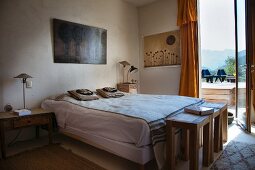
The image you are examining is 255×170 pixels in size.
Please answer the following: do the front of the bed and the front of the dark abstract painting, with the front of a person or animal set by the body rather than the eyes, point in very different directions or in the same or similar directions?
same or similar directions

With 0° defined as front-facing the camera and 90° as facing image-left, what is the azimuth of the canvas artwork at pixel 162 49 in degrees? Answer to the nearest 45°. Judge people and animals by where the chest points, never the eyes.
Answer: approximately 45°

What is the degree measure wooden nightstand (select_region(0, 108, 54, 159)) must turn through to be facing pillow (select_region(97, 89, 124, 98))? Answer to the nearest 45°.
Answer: approximately 45° to its left

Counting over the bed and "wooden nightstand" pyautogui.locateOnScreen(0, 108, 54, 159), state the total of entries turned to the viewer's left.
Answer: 0

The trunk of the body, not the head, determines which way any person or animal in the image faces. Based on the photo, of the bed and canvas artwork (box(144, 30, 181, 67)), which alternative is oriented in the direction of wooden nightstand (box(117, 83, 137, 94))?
the canvas artwork

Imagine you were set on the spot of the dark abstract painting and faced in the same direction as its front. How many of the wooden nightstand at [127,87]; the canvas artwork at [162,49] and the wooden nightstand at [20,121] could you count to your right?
1

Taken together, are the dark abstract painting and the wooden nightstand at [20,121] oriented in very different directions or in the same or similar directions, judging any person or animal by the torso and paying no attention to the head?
same or similar directions

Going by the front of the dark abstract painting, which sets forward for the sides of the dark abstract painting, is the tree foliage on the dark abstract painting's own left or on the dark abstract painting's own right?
on the dark abstract painting's own left

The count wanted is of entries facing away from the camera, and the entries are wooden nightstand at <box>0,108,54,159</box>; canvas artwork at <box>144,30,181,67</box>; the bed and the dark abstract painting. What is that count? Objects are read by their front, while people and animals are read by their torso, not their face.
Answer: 0

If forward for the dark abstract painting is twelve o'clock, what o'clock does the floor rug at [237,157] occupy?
The floor rug is roughly at 12 o'clock from the dark abstract painting.

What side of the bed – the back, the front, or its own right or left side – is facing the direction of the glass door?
left

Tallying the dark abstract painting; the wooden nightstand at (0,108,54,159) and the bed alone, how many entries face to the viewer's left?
0

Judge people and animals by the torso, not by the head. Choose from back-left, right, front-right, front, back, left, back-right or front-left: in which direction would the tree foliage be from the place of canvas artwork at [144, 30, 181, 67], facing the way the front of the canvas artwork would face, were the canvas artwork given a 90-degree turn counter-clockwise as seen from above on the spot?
left

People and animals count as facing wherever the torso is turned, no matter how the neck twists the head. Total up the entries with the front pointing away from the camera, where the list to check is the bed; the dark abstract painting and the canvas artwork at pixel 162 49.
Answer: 0

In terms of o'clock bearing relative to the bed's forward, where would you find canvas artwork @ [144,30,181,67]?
The canvas artwork is roughly at 8 o'clock from the bed.

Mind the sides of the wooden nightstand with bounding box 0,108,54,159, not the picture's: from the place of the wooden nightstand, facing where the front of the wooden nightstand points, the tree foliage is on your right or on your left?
on your left

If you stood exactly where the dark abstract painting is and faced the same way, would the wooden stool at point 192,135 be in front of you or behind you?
in front

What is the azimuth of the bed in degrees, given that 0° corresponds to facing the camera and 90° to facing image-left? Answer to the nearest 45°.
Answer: approximately 315°
